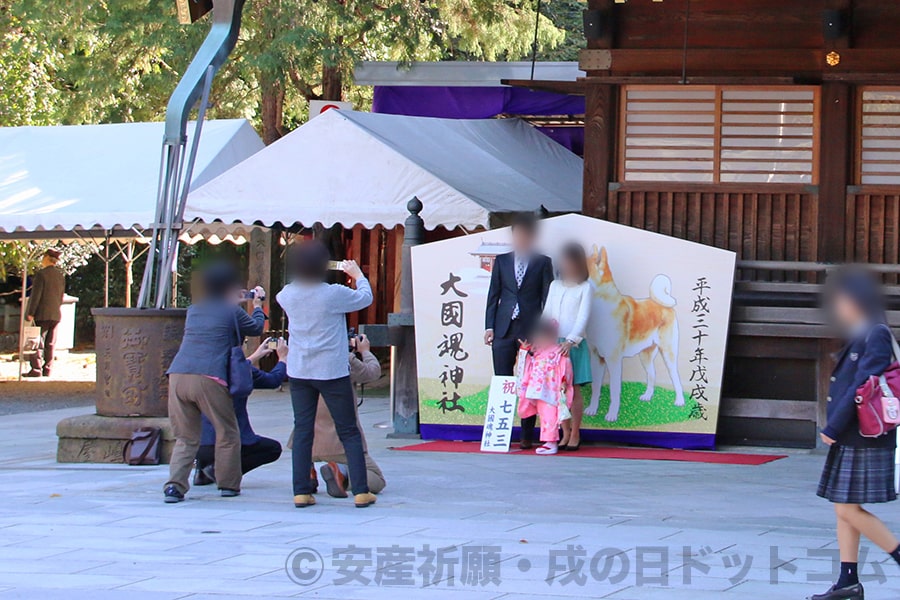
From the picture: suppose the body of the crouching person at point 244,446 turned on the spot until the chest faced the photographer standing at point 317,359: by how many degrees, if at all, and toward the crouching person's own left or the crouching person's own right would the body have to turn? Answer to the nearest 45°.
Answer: approximately 90° to the crouching person's own right

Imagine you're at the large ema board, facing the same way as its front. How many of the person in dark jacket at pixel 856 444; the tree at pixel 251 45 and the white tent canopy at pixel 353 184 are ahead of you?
1

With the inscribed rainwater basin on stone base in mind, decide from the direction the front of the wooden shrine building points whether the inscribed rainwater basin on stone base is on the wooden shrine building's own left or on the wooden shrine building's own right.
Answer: on the wooden shrine building's own right

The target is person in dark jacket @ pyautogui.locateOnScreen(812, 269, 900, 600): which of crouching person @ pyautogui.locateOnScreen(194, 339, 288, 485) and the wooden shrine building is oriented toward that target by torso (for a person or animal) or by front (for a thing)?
the wooden shrine building

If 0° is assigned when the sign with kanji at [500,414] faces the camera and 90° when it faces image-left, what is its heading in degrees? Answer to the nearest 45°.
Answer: approximately 0°

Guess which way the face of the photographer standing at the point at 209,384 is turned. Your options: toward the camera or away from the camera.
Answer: away from the camera

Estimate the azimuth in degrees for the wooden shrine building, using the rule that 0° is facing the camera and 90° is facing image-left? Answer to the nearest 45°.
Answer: approximately 0°

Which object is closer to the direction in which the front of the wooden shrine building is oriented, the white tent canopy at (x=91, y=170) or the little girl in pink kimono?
the little girl in pink kimono

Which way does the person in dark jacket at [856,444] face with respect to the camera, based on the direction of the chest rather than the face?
to the viewer's left

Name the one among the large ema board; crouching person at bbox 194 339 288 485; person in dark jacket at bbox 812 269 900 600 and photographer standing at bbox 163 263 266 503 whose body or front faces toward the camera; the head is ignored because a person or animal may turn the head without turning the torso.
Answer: the large ema board

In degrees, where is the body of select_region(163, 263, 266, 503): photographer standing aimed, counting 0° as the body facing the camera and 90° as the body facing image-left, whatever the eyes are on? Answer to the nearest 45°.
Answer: approximately 225°

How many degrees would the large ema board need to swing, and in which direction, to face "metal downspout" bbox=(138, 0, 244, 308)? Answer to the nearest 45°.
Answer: approximately 90° to its right

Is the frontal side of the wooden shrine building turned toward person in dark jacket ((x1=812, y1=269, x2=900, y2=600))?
yes

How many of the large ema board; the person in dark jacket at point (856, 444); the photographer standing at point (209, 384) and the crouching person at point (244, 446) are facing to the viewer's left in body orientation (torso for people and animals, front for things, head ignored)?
1
